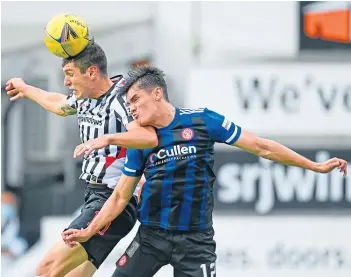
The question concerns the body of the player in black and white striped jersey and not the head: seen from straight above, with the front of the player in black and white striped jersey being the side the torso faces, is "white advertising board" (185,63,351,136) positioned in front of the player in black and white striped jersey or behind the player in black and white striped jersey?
behind

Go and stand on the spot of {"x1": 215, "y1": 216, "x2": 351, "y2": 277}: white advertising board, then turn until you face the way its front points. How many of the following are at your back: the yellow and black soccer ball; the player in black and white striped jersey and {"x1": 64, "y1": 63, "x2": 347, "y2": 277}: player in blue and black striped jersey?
0

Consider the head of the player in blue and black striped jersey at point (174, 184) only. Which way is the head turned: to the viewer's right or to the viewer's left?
to the viewer's left

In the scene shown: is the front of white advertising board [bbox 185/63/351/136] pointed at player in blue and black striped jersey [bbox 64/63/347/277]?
yes

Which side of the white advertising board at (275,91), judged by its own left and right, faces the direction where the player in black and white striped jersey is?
front

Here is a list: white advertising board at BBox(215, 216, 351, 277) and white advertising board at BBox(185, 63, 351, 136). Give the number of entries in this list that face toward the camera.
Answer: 2

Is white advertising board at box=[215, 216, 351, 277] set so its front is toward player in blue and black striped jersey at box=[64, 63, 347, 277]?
yes

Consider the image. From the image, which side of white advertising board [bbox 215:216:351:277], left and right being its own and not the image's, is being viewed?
front

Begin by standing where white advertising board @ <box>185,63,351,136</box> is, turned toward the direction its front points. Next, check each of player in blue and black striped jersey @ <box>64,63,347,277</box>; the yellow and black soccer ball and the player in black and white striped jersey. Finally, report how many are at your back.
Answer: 0

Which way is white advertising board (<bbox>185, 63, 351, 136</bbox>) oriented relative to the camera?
toward the camera

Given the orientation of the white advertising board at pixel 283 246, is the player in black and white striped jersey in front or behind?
in front
